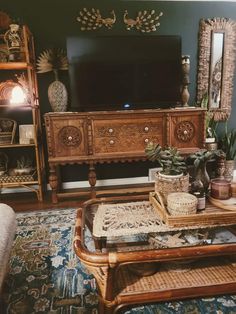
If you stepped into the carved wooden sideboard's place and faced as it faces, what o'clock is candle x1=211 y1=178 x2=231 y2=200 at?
The candle is roughly at 11 o'clock from the carved wooden sideboard.

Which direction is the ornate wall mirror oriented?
toward the camera

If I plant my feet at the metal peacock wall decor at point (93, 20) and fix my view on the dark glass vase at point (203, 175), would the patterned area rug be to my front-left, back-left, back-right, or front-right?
front-right

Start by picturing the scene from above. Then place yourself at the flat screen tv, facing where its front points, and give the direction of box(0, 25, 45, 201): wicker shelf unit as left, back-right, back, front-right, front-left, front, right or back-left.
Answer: right

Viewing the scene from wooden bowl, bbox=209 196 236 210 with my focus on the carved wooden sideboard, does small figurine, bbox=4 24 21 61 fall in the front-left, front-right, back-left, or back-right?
front-left

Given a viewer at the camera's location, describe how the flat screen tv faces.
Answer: facing the viewer

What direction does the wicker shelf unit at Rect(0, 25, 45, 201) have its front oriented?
toward the camera

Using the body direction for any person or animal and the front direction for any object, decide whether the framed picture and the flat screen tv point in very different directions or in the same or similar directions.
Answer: same or similar directions

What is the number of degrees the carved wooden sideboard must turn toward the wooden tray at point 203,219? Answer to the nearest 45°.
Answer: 0° — it already faces it

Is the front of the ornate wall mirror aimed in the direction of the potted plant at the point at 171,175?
yes

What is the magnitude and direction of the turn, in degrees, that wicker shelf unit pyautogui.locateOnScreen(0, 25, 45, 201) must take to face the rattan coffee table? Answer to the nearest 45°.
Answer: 0° — it already faces it

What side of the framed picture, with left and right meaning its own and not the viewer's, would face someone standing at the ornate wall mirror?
left

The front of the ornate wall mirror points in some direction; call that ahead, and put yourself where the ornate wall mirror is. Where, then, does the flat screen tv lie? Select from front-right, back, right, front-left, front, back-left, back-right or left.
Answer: front-right
